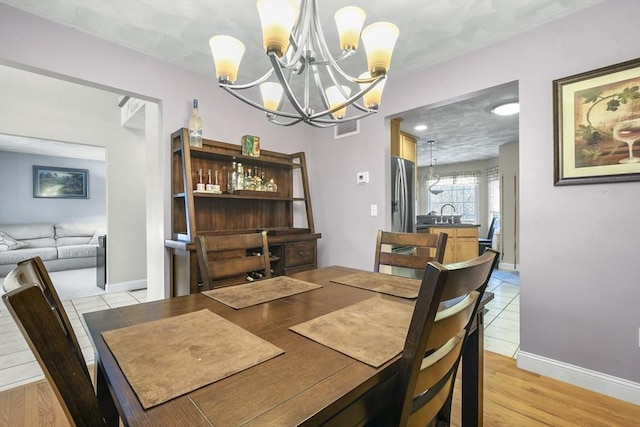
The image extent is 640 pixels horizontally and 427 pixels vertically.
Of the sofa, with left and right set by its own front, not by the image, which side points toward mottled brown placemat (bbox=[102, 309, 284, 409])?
front

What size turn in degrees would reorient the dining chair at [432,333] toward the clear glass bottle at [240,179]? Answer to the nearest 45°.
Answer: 0° — it already faces it

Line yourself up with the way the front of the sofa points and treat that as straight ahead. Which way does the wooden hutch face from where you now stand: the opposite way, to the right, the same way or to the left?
the same way

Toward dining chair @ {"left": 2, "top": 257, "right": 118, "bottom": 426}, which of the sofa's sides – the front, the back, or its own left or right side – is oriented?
front

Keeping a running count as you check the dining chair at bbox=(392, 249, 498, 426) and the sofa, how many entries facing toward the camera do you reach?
1

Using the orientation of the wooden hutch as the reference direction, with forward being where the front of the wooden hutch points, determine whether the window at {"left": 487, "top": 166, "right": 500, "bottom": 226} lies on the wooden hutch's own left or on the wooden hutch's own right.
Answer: on the wooden hutch's own left

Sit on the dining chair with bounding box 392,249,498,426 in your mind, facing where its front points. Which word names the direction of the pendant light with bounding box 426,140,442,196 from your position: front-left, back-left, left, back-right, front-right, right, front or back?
front-right

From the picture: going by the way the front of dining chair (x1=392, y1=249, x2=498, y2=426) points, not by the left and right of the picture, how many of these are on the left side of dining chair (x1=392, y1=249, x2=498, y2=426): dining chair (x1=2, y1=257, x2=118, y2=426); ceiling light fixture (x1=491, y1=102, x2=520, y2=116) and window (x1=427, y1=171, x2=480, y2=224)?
1

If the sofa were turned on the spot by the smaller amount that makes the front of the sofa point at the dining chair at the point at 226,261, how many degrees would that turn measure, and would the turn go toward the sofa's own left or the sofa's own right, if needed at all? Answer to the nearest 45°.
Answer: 0° — it already faces it

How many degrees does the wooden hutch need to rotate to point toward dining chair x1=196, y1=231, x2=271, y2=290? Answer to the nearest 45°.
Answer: approximately 45° to its right

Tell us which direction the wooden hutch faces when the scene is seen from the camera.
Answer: facing the viewer and to the right of the viewer

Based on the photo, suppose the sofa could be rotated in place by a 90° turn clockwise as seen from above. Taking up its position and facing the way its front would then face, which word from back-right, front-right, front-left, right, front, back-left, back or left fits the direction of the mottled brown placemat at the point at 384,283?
left

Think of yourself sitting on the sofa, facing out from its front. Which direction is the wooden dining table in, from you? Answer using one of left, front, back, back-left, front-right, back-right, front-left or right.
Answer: front

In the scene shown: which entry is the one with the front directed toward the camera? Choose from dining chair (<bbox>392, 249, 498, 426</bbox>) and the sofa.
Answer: the sofa

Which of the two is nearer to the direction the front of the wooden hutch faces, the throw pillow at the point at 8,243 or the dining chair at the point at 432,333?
the dining chair

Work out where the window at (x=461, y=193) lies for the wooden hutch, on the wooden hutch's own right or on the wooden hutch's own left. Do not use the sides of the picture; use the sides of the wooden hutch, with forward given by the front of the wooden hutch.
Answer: on the wooden hutch's own left

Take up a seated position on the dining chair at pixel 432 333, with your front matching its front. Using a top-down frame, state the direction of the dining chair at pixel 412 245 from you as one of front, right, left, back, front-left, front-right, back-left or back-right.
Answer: front-right

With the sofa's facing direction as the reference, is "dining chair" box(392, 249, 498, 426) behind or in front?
in front

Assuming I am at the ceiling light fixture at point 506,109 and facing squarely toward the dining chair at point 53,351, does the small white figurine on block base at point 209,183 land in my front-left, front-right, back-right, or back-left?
front-right

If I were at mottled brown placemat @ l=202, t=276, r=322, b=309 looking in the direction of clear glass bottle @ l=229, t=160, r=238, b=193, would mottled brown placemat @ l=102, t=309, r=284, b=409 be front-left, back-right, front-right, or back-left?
back-left

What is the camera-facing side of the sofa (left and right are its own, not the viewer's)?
front

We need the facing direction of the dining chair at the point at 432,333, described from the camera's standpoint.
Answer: facing away from the viewer and to the left of the viewer
